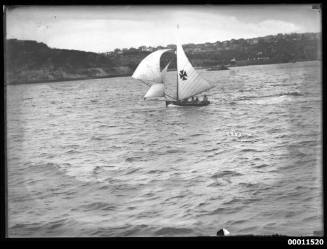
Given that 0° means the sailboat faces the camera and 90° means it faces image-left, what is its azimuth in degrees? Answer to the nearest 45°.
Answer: approximately 90°
